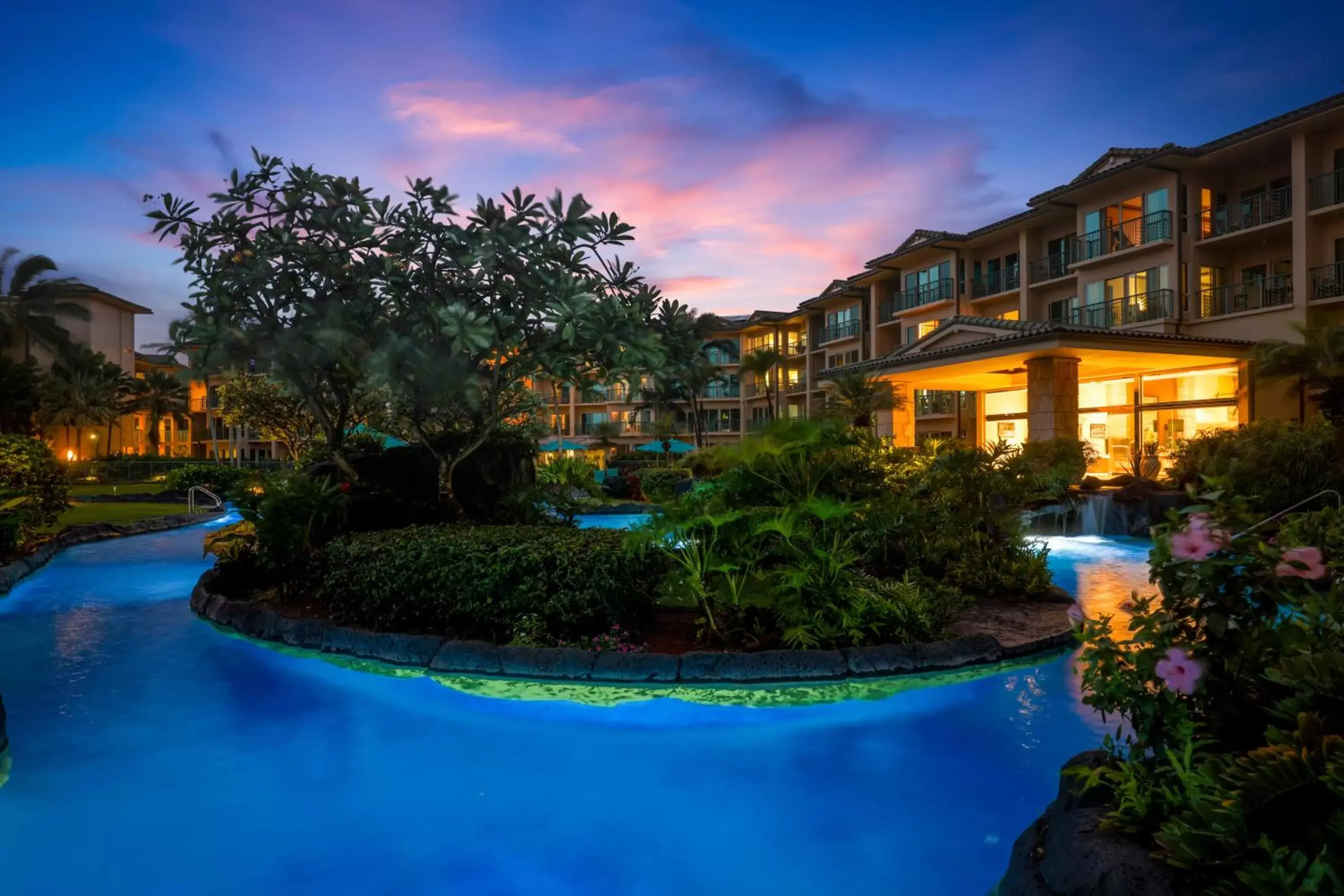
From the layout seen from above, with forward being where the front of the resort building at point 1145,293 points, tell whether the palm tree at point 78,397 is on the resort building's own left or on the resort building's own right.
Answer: on the resort building's own right

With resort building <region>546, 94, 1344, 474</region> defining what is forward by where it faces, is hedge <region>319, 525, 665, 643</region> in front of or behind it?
in front

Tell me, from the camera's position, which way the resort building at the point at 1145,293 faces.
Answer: facing the viewer and to the left of the viewer

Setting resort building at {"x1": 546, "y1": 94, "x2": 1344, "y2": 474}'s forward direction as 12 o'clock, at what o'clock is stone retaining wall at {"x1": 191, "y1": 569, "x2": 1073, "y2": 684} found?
The stone retaining wall is roughly at 11 o'clock from the resort building.

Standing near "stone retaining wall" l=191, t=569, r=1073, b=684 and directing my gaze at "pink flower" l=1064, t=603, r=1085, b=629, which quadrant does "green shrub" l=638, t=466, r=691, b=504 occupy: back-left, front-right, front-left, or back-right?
back-left

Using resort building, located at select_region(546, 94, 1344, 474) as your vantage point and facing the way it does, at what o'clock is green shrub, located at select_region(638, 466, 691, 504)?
The green shrub is roughly at 1 o'clock from the resort building.

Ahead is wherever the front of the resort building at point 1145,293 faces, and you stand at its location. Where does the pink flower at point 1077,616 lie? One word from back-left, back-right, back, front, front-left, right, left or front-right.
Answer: front-left

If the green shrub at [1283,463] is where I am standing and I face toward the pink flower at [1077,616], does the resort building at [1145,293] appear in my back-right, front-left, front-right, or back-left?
back-right

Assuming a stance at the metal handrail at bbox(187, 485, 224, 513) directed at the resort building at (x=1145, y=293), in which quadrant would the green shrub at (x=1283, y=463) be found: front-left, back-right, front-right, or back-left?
front-right

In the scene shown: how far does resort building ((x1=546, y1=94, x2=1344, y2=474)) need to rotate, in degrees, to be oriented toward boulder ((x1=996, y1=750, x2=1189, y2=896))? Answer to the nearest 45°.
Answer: approximately 45° to its left

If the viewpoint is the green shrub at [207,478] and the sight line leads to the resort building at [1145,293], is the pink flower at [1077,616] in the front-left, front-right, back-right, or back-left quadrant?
front-right

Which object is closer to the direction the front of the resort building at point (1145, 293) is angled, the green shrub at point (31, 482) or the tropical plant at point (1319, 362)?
the green shrub

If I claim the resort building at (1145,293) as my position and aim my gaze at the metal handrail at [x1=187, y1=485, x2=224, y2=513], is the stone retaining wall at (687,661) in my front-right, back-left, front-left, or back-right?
front-left

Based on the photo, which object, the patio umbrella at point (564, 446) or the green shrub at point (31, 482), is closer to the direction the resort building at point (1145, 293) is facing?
the green shrub

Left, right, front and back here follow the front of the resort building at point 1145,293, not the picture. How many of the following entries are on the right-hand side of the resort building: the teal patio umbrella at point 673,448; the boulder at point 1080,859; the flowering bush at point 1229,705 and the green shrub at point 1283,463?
1

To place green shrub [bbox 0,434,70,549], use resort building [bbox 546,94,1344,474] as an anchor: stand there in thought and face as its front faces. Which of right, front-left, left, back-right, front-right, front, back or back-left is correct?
front
